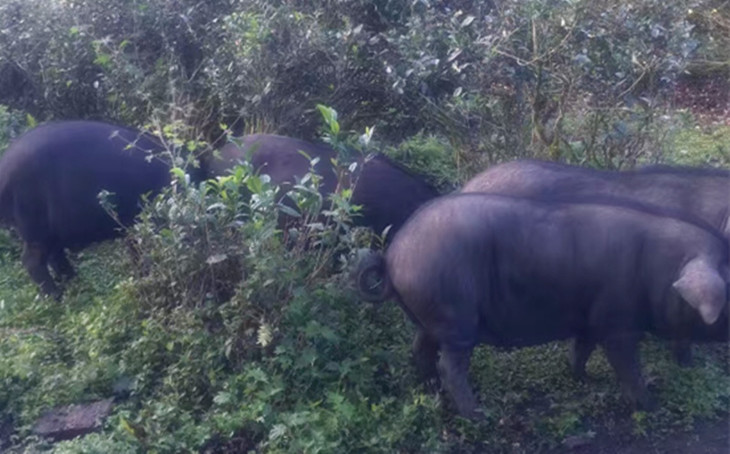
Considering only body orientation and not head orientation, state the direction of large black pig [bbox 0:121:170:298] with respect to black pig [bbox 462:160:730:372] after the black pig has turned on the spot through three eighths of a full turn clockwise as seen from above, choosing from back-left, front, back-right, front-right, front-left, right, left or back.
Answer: front-right

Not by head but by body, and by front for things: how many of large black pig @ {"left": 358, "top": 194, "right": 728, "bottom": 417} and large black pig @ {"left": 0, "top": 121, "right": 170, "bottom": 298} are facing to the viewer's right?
2

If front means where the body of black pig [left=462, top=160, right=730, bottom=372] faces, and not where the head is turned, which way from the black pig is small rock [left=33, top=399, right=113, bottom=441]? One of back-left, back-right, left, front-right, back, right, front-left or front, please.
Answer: back-right

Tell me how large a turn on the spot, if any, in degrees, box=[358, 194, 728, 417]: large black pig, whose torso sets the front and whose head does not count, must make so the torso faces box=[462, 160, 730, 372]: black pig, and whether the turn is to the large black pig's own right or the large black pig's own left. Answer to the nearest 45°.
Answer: approximately 45° to the large black pig's own left

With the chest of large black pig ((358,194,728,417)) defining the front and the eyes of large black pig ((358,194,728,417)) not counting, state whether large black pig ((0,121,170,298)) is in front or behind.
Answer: behind

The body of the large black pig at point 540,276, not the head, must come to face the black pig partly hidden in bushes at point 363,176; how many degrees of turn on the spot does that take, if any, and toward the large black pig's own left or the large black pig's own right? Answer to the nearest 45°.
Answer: approximately 135° to the large black pig's own left

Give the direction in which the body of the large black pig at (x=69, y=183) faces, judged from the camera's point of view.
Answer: to the viewer's right

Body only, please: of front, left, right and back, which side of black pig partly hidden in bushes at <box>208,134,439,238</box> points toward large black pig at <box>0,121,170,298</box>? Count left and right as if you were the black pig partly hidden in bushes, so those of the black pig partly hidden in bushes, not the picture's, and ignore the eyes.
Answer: back

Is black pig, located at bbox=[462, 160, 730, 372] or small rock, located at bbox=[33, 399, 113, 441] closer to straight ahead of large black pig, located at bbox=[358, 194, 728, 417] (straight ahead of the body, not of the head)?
the black pig

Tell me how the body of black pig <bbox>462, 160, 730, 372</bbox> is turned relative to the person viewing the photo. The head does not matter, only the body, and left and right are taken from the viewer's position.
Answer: facing to the right of the viewer

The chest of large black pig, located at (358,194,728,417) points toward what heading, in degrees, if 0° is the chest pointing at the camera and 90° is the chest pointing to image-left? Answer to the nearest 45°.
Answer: approximately 270°

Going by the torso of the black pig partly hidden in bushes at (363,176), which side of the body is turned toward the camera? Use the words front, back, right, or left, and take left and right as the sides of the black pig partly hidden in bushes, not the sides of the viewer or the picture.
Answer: right
